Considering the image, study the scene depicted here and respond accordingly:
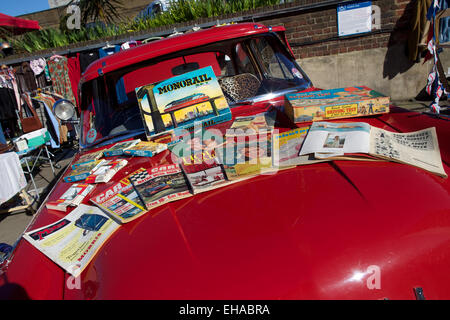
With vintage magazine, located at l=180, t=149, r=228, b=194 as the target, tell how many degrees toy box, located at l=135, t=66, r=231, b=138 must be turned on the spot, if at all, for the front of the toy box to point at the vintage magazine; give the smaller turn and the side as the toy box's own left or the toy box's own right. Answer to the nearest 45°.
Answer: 0° — it already faces it

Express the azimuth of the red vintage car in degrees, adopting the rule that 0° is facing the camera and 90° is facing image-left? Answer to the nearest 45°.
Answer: approximately 315°

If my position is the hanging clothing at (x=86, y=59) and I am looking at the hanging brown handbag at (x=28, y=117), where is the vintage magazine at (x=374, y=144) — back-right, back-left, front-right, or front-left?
front-left

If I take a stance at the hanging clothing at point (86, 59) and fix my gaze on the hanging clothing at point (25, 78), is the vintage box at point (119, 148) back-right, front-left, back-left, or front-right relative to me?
back-left

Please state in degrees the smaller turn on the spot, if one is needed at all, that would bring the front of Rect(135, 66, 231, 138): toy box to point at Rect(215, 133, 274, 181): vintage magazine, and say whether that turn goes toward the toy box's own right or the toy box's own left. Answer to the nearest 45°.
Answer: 0° — it already faces it

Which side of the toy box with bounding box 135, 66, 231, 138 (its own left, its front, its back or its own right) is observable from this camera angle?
front

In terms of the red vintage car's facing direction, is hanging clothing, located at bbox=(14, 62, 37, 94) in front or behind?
behind

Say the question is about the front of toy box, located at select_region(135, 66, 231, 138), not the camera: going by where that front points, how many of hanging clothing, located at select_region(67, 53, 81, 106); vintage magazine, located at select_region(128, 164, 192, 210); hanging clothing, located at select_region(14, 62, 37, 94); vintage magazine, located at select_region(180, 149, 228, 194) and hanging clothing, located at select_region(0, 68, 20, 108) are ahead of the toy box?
2
